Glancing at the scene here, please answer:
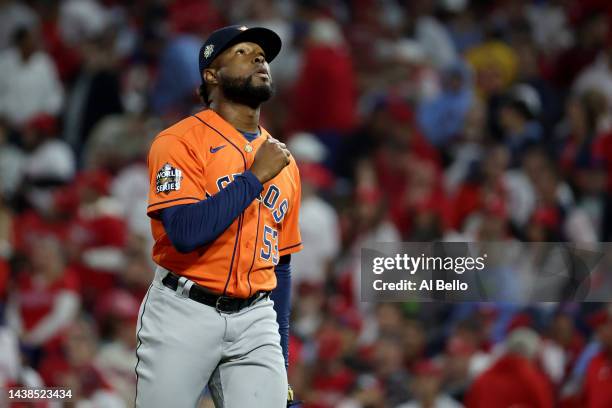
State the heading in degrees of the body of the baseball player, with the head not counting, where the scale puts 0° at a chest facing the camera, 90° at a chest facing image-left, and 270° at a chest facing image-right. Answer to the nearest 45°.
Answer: approximately 315°

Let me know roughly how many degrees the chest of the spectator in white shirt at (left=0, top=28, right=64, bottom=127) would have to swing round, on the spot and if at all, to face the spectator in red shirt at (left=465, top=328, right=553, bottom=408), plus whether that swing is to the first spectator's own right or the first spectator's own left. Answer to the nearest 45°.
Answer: approximately 45° to the first spectator's own left

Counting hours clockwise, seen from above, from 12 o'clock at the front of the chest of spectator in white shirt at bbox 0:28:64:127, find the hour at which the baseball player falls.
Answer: The baseball player is roughly at 12 o'clock from the spectator in white shirt.

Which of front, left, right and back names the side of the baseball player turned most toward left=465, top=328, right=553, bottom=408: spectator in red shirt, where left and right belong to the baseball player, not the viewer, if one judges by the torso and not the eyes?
back

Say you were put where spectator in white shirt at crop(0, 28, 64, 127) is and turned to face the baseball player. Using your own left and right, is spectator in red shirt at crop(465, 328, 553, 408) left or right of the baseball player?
left
